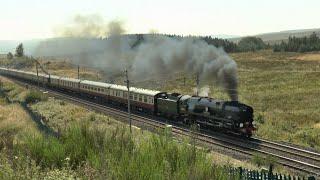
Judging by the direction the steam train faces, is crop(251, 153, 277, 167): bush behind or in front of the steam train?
in front

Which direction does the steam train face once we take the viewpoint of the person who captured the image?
facing the viewer and to the right of the viewer
